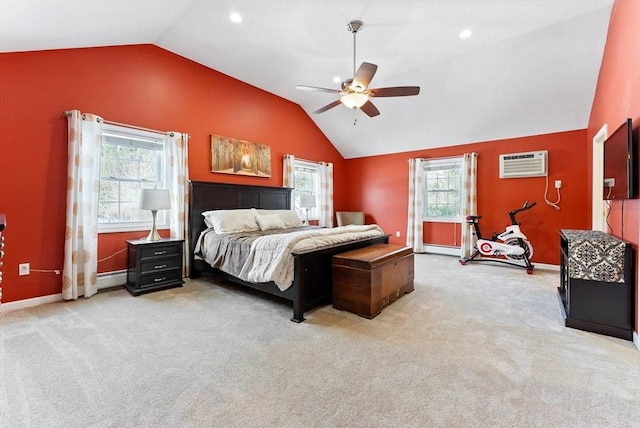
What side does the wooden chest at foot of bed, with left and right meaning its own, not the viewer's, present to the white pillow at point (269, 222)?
back

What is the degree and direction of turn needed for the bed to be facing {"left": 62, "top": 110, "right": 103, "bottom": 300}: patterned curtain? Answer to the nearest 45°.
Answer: approximately 135° to its right

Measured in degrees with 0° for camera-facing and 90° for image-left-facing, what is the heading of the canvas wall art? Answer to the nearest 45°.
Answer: approximately 315°

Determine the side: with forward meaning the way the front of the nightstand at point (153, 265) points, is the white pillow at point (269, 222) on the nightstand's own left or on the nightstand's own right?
on the nightstand's own left

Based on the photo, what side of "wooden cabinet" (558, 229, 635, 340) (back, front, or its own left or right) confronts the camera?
left

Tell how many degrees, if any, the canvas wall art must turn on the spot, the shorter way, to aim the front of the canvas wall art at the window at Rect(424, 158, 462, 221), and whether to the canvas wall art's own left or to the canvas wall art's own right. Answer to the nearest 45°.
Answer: approximately 45° to the canvas wall art's own left

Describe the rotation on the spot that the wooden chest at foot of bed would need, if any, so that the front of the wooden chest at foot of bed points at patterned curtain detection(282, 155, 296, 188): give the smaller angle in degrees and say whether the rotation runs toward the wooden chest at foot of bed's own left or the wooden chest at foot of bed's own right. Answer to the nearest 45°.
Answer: approximately 180°

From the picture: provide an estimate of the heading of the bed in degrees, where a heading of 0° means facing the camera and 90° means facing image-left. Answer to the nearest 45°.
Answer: approximately 315°

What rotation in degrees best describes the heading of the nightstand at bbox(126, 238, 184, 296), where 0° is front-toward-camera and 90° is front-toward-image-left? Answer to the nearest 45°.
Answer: approximately 315°

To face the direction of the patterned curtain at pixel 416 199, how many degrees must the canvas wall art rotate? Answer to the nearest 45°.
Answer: approximately 45° to its left

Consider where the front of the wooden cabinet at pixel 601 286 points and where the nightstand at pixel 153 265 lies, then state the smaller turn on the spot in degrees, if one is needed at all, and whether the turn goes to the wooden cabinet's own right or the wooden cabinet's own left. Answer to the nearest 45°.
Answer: approximately 45° to the wooden cabinet's own left

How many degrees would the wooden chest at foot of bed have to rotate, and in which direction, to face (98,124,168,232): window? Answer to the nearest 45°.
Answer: approximately 135° to its right

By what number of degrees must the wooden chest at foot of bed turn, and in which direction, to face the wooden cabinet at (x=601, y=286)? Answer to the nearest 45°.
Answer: approximately 45° to its left
